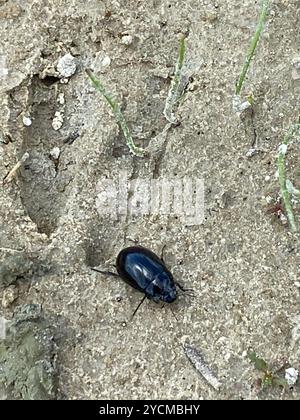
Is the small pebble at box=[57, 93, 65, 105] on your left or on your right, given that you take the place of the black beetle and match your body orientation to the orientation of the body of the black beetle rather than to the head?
on your left

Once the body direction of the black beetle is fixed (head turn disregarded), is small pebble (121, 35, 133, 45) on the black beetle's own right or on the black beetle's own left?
on the black beetle's own left

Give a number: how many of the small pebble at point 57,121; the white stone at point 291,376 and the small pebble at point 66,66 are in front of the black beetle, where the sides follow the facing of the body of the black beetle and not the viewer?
1

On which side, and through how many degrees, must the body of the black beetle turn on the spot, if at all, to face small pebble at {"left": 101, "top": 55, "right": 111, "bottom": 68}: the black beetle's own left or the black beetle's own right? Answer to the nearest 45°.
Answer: approximately 135° to the black beetle's own left

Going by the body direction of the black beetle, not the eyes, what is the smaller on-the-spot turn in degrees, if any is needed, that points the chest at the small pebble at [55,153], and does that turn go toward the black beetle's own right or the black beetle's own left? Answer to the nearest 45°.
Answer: approximately 135° to the black beetle's own left

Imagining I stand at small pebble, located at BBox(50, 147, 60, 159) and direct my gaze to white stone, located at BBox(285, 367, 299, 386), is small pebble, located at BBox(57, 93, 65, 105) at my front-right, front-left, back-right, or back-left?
back-left

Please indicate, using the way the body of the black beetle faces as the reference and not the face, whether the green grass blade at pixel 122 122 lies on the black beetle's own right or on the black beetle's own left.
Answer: on the black beetle's own left

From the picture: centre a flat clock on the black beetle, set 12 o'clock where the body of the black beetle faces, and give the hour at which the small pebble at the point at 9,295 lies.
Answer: The small pebble is roughly at 5 o'clock from the black beetle.

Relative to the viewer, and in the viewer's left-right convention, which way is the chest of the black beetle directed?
facing the viewer and to the right of the viewer

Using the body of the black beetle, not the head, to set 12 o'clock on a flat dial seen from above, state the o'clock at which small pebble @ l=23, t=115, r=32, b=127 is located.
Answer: The small pebble is roughly at 7 o'clock from the black beetle.

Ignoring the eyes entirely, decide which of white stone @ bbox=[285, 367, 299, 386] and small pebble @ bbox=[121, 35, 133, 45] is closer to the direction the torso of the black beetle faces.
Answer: the white stone

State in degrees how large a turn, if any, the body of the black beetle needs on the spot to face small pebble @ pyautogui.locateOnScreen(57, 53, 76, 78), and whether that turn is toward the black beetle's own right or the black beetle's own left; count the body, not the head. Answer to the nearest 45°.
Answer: approximately 135° to the black beetle's own left

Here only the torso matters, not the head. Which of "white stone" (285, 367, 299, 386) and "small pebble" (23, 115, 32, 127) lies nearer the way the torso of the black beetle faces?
the white stone
